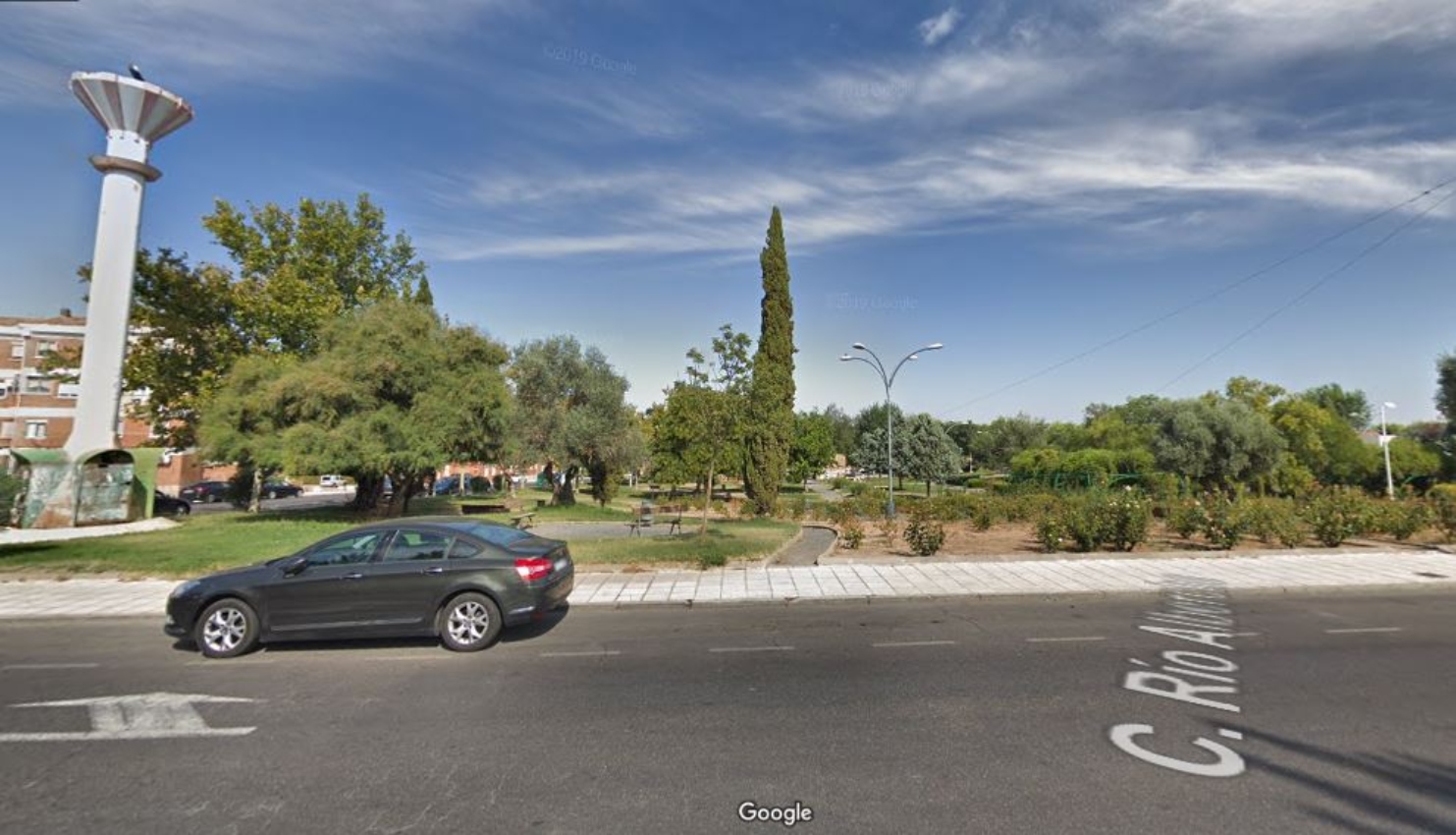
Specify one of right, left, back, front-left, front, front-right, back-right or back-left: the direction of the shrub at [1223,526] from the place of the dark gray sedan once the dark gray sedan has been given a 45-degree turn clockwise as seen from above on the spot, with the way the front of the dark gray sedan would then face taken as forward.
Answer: back-right

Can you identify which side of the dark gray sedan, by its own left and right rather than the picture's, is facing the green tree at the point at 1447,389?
back

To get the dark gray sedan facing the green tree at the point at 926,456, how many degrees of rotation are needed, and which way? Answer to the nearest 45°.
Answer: approximately 135° to its right

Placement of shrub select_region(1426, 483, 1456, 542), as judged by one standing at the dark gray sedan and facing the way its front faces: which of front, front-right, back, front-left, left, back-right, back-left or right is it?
back

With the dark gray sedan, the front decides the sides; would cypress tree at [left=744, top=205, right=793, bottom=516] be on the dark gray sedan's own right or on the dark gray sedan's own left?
on the dark gray sedan's own right

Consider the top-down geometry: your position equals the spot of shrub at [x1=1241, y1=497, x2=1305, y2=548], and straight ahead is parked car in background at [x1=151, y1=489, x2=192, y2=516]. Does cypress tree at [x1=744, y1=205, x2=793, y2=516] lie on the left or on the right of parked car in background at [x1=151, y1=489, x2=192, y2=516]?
right

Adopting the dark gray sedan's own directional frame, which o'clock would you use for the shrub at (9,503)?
The shrub is roughly at 2 o'clock from the dark gray sedan.

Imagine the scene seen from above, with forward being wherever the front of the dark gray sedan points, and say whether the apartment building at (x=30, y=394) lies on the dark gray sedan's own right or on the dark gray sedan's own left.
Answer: on the dark gray sedan's own right

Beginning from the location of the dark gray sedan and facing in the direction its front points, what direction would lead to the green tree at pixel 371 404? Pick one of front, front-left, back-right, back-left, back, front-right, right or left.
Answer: right

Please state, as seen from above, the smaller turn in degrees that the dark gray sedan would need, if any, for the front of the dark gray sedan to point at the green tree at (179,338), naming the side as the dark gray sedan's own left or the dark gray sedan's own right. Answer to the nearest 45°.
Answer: approximately 90° to the dark gray sedan's own right

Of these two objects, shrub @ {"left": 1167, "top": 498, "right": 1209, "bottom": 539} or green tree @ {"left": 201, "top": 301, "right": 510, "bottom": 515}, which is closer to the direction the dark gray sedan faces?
the green tree

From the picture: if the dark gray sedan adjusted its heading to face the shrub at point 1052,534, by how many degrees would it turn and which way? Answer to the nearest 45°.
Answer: approximately 180°

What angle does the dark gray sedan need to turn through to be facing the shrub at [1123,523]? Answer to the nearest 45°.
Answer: approximately 180°

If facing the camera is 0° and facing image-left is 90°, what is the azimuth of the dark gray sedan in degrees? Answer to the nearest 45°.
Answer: approximately 90°

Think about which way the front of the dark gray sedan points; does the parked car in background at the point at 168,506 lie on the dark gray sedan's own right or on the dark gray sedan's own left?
on the dark gray sedan's own right
